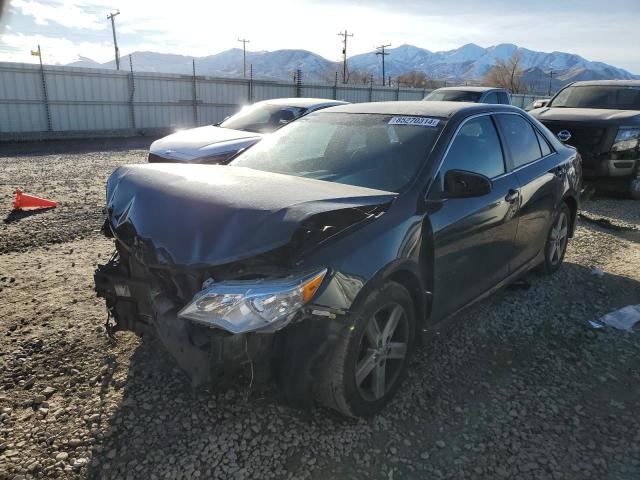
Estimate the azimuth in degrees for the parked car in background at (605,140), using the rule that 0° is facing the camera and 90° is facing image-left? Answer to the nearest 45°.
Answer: approximately 45°

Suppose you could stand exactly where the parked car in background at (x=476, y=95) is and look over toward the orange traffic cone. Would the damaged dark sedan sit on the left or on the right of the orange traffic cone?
left

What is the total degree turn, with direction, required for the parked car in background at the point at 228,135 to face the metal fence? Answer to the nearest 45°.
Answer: approximately 135° to its right

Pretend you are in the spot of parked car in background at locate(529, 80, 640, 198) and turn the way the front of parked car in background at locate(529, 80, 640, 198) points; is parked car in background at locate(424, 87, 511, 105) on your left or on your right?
on your right

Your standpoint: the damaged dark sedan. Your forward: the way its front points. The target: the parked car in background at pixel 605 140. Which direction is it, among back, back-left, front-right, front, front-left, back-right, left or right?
back

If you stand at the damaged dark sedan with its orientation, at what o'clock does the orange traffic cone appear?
The orange traffic cone is roughly at 3 o'clock from the damaged dark sedan.

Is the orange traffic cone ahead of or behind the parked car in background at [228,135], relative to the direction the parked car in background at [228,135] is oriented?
ahead

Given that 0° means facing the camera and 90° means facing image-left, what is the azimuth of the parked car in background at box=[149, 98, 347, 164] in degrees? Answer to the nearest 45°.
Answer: approximately 45°

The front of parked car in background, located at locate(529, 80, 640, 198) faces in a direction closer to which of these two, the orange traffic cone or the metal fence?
the orange traffic cone
